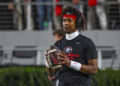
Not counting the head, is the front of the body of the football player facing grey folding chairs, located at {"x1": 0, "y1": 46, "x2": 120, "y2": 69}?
no

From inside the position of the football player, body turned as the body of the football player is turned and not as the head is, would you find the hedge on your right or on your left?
on your right

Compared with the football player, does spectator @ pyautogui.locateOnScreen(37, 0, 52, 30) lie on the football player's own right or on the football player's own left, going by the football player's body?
on the football player's own right

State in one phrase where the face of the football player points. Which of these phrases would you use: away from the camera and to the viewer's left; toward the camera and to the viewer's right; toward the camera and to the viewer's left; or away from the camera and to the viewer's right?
toward the camera and to the viewer's left

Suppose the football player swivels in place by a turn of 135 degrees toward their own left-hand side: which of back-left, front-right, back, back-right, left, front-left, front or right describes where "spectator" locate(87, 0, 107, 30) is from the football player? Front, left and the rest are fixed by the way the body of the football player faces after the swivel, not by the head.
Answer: left

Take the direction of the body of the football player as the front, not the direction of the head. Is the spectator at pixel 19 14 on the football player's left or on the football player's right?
on the football player's right

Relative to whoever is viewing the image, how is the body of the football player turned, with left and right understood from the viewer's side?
facing the viewer and to the left of the viewer

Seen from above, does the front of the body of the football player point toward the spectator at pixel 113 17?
no
